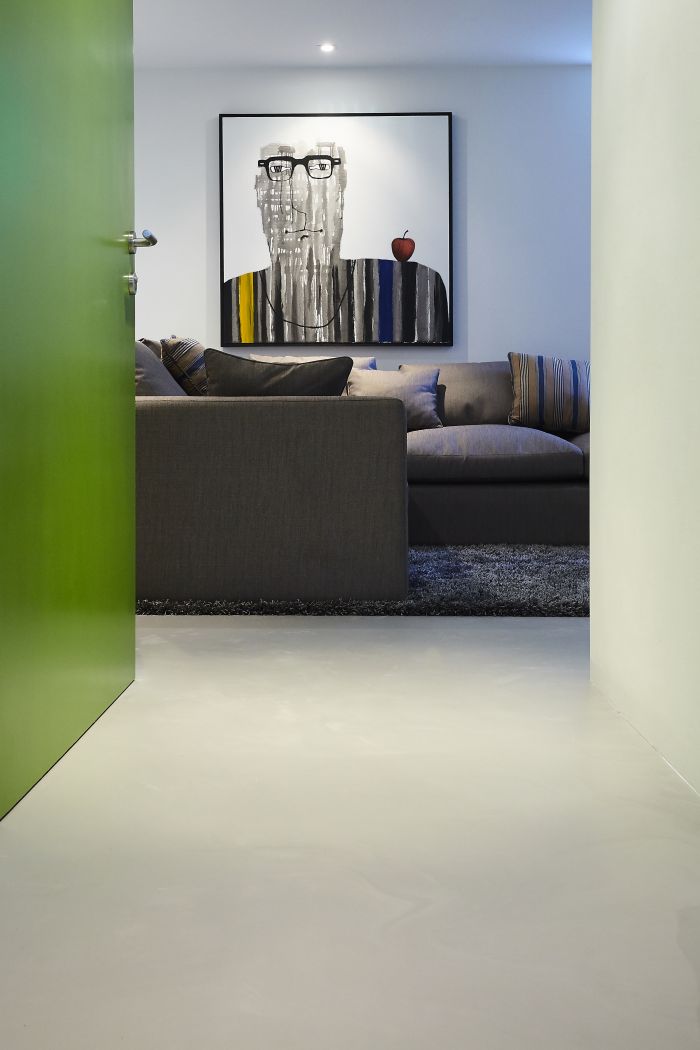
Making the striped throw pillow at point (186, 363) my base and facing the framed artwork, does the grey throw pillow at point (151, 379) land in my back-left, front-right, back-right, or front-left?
back-right

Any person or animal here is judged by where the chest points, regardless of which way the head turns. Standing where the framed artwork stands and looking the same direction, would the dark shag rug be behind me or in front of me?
in front

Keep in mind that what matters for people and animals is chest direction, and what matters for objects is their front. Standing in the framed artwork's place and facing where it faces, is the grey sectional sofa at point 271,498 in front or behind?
in front

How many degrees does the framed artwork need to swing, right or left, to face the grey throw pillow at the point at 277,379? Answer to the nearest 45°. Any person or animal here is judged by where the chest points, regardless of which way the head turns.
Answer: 0° — it already faces it

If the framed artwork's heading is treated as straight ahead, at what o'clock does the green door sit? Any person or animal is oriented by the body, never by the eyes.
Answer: The green door is roughly at 12 o'clock from the framed artwork.

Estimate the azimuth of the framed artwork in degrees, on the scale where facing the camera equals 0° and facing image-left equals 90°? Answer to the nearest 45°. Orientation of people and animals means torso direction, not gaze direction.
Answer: approximately 0°

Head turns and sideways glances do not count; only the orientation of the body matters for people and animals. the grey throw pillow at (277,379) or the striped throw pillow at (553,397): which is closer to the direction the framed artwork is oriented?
the grey throw pillow

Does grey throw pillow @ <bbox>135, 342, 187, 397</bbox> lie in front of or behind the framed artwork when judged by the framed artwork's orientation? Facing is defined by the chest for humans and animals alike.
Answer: in front
